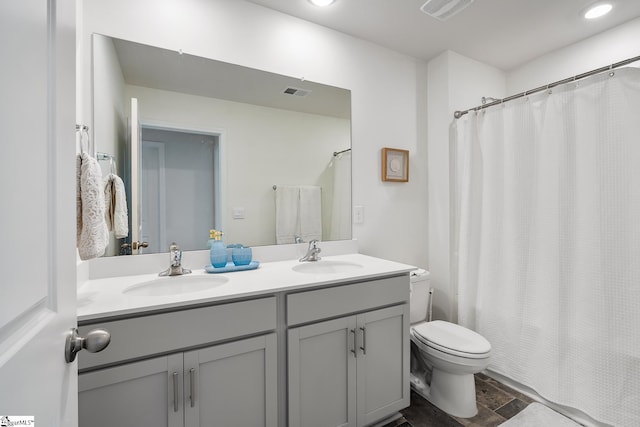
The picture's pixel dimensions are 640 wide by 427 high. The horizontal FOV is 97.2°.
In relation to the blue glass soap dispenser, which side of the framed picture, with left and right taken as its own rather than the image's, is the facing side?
right

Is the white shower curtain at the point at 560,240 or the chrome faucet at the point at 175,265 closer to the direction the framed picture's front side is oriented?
the white shower curtain

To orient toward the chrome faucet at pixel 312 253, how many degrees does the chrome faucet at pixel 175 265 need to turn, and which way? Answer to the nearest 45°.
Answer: approximately 90° to its left

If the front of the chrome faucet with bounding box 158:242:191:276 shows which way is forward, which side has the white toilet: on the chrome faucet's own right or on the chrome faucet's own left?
on the chrome faucet's own left

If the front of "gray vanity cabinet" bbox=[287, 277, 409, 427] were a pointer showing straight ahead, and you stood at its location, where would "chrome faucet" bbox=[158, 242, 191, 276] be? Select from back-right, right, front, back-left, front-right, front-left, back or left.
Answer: back-right

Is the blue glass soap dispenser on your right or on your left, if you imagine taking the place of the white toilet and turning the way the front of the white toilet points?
on your right
